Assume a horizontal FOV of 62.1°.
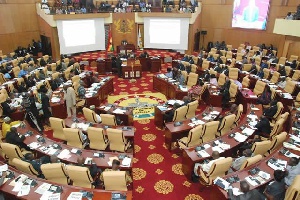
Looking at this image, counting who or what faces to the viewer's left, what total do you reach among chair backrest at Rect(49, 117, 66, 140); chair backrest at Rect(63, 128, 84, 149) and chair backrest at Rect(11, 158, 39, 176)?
0

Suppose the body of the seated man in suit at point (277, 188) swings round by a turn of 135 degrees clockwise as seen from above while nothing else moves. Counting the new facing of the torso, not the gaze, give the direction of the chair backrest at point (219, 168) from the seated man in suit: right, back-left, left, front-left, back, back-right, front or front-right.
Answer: back

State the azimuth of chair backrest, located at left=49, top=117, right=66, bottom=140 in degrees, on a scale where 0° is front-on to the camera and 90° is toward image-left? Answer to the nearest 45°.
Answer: approximately 225°

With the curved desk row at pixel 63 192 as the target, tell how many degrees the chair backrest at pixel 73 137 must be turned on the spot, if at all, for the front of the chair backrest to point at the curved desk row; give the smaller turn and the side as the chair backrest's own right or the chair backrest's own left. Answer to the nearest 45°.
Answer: approximately 135° to the chair backrest's own right

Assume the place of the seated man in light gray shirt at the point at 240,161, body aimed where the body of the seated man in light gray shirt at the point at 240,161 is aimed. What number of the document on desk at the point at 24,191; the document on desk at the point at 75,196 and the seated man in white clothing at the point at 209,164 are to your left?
3

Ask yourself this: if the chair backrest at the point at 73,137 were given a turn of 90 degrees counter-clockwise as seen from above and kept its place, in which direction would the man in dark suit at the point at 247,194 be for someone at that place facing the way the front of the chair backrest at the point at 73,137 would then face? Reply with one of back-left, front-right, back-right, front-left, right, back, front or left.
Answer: back

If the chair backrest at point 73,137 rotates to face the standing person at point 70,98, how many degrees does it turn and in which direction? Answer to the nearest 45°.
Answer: approximately 45° to its left

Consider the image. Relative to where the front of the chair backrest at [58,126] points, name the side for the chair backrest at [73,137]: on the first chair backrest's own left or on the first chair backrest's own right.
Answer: on the first chair backrest's own right

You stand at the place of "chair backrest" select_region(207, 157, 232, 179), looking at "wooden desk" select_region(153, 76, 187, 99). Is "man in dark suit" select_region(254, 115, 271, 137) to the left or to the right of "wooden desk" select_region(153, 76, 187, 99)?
right

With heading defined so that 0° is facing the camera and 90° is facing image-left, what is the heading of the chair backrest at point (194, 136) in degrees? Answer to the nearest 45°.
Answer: approximately 135°

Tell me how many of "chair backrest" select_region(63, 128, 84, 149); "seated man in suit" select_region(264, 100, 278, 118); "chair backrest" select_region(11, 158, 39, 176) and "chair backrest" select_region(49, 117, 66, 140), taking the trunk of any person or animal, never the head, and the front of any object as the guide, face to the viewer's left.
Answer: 1

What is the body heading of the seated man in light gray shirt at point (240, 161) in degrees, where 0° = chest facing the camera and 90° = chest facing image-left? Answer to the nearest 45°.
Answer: approximately 135°

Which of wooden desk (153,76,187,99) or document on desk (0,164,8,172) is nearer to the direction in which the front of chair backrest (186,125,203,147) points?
the wooden desk

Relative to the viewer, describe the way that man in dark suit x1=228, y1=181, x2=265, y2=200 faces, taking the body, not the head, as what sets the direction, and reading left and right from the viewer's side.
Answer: facing away from the viewer and to the left of the viewer

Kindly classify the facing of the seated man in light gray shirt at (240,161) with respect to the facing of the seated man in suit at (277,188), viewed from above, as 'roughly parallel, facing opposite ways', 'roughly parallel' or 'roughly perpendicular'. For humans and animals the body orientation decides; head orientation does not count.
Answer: roughly parallel
